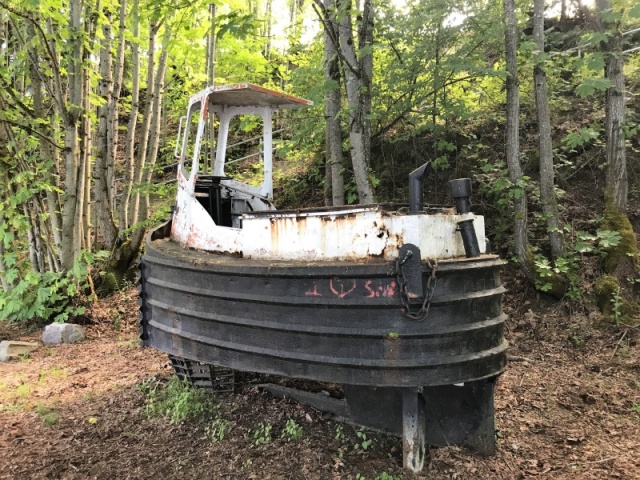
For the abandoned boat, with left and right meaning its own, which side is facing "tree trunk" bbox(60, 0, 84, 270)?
front

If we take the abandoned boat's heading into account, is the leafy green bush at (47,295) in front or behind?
in front

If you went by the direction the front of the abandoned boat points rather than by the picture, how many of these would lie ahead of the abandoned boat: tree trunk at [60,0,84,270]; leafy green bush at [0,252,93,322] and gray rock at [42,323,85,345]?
3

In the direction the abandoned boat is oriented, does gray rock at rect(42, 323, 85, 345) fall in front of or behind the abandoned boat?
in front

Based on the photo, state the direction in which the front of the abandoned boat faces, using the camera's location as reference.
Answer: facing away from the viewer and to the left of the viewer

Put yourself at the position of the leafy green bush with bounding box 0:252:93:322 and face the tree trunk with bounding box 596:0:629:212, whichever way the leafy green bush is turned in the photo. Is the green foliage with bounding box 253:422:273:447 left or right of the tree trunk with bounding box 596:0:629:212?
right
